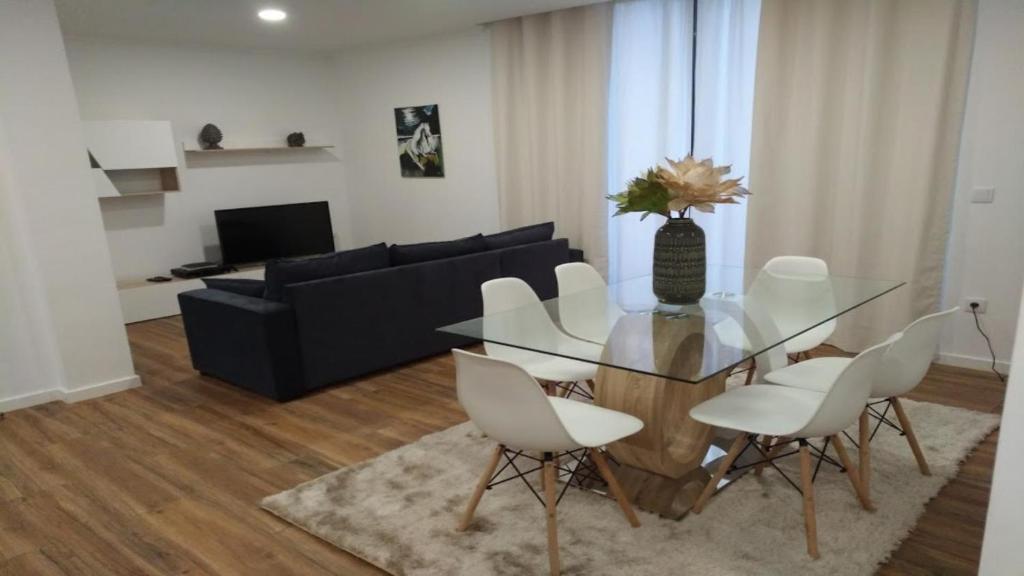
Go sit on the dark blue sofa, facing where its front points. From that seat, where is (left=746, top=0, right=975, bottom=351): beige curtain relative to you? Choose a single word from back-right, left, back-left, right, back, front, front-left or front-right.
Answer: back-right

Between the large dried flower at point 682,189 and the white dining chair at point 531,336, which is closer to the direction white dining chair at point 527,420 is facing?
the large dried flower

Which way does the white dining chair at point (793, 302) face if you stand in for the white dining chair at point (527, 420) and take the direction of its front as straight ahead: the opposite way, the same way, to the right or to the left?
the opposite way

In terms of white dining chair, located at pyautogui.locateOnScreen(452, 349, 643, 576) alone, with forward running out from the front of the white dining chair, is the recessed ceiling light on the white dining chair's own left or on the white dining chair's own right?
on the white dining chair's own left

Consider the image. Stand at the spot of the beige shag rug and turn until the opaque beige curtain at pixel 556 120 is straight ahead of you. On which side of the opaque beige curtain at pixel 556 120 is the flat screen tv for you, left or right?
left

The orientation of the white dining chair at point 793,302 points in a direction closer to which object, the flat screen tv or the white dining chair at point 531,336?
the white dining chair

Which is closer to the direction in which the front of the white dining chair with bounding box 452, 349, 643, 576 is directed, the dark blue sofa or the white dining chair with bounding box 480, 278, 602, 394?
the white dining chair

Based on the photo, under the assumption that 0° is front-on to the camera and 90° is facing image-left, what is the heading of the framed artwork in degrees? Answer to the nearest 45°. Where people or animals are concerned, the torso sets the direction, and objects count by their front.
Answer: approximately 45°

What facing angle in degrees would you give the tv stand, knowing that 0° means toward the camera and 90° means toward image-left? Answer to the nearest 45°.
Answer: approximately 315°

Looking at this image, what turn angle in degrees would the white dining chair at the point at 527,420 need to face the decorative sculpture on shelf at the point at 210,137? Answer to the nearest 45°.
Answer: approximately 90° to its left

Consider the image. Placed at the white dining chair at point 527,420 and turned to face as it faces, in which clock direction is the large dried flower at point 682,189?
The large dried flower is roughly at 12 o'clock from the white dining chair.
